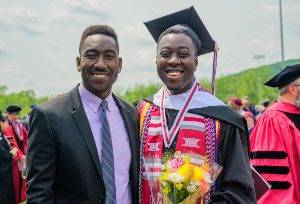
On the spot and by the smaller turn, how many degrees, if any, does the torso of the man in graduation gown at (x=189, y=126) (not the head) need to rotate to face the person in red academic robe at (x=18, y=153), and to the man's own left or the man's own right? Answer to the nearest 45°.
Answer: approximately 90° to the man's own right

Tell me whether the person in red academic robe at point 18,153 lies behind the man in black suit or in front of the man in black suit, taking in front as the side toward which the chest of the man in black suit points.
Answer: behind

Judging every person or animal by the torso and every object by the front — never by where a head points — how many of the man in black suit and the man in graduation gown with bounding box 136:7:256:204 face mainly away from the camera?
0

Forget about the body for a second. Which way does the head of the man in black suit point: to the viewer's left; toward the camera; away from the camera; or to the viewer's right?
toward the camera

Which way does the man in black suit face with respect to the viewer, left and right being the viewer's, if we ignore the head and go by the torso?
facing the viewer and to the right of the viewer

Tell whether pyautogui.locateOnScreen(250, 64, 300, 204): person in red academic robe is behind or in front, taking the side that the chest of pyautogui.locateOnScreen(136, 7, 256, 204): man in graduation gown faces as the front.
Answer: behind

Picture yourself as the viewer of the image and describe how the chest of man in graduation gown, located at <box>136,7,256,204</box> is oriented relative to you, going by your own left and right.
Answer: facing the viewer and to the left of the viewer

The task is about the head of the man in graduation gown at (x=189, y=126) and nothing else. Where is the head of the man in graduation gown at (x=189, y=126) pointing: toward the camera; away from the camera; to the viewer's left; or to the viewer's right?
toward the camera
